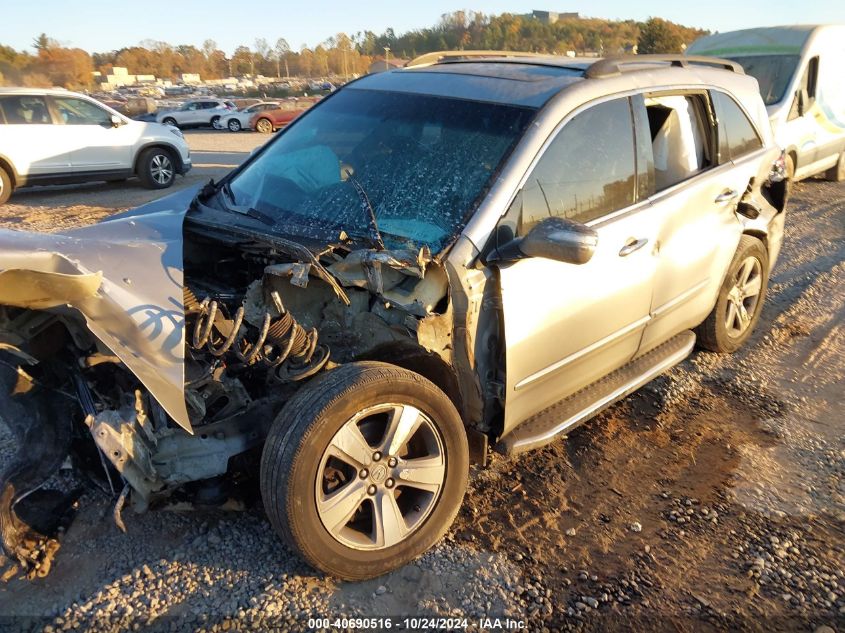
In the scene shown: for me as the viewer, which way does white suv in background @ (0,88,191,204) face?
facing to the right of the viewer

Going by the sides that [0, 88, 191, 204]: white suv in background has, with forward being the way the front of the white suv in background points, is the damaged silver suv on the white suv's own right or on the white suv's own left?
on the white suv's own right

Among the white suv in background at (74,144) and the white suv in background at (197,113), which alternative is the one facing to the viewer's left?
the white suv in background at (197,113)

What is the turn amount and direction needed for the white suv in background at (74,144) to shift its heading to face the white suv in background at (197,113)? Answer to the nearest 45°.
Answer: approximately 90° to its left

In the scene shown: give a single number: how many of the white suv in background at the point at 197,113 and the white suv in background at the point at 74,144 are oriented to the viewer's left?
1

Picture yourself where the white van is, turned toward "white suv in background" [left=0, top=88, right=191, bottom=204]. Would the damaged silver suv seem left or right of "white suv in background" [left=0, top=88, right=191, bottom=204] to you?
left

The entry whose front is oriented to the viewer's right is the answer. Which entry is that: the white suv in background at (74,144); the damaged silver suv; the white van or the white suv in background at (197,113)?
the white suv in background at (74,144)

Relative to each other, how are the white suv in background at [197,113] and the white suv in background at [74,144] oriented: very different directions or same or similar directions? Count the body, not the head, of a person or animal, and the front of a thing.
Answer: very different directions

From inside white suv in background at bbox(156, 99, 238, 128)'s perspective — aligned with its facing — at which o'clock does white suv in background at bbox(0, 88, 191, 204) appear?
white suv in background at bbox(0, 88, 191, 204) is roughly at 9 o'clock from white suv in background at bbox(156, 99, 238, 128).

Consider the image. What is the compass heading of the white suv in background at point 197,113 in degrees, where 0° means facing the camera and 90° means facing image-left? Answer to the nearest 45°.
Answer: approximately 90°

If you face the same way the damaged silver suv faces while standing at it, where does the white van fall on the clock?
The white van is roughly at 6 o'clock from the damaged silver suv.
